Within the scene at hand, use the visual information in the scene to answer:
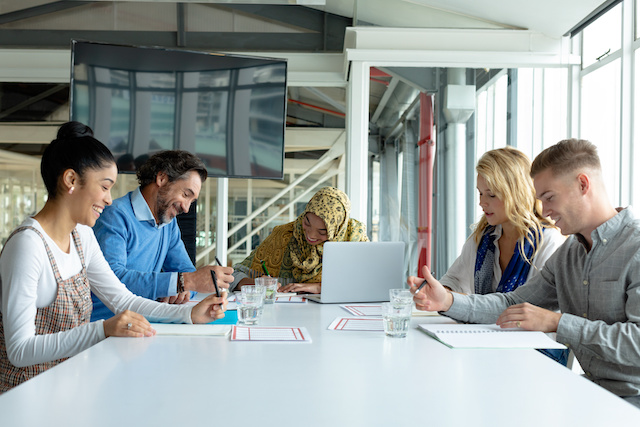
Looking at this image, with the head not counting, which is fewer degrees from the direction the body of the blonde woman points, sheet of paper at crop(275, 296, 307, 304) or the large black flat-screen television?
the sheet of paper

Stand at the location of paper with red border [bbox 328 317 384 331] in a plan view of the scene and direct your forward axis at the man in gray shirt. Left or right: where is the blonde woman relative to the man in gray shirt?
left

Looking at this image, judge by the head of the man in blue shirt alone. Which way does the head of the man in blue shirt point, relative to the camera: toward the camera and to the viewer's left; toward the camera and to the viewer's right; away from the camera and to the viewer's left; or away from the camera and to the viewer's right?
toward the camera and to the viewer's right

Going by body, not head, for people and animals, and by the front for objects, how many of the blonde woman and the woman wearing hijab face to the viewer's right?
0

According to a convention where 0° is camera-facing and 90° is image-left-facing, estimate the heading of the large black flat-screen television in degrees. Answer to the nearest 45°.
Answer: approximately 315°

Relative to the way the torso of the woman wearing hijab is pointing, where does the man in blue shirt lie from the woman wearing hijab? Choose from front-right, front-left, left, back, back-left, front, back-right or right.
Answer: front-right

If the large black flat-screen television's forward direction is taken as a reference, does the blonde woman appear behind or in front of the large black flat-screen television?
in front

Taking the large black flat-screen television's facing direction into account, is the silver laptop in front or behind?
in front

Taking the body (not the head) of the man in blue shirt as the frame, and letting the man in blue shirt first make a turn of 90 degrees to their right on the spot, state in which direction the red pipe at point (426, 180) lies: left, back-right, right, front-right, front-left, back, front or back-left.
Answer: back

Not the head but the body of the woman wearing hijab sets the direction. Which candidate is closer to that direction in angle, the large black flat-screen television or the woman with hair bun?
the woman with hair bun

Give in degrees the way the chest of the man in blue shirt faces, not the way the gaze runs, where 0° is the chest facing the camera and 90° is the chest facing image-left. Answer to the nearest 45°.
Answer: approximately 315°
